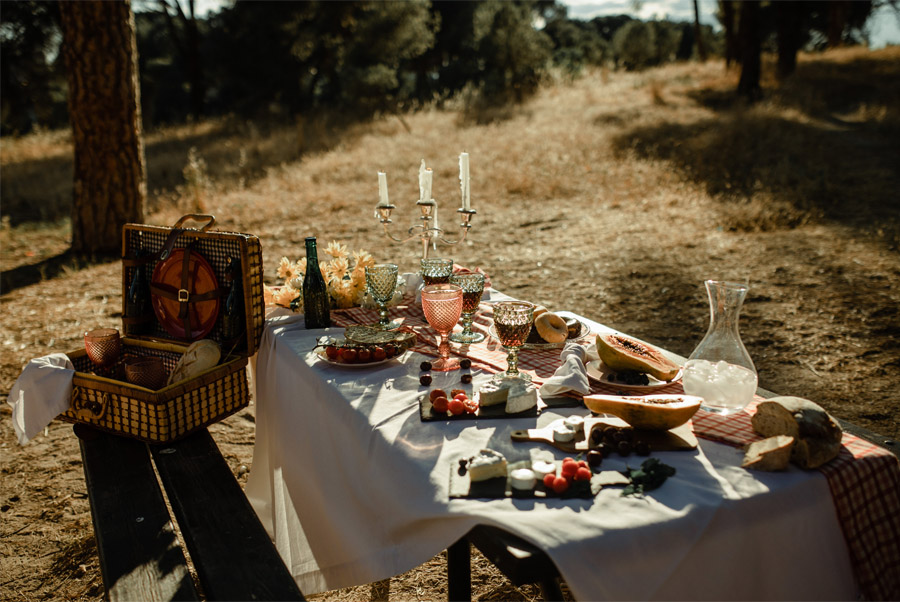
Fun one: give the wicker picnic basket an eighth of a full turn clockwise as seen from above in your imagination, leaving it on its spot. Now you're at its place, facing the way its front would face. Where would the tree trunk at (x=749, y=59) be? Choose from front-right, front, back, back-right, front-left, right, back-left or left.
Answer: back-right

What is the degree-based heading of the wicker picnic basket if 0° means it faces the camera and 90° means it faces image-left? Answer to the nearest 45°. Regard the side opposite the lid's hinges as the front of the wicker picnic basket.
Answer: approximately 45°

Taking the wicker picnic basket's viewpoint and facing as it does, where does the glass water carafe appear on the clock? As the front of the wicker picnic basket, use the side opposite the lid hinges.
The glass water carafe is roughly at 9 o'clock from the wicker picnic basket.

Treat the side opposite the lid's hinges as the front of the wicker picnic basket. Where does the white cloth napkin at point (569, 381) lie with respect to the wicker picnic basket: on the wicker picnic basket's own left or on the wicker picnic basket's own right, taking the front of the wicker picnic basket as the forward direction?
on the wicker picnic basket's own left

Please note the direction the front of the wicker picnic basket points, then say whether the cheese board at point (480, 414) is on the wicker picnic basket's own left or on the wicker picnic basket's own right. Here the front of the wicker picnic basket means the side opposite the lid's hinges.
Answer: on the wicker picnic basket's own left

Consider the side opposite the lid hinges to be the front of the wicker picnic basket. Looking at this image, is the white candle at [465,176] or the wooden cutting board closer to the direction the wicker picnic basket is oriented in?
the wooden cutting board

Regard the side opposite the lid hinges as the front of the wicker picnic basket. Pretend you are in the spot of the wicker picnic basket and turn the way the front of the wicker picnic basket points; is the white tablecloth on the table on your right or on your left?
on your left

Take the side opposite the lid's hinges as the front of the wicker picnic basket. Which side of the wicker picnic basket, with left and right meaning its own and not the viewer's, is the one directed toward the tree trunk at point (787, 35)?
back

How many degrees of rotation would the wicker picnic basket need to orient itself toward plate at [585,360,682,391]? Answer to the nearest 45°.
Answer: approximately 90° to its left

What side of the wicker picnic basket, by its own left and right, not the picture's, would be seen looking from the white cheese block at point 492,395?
left

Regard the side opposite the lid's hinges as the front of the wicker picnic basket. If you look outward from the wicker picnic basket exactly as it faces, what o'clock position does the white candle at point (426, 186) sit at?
The white candle is roughly at 8 o'clock from the wicker picnic basket.
